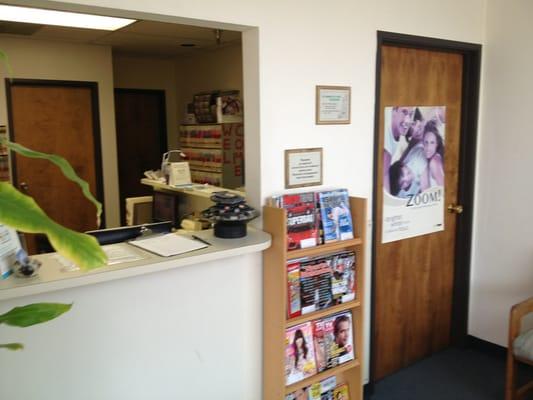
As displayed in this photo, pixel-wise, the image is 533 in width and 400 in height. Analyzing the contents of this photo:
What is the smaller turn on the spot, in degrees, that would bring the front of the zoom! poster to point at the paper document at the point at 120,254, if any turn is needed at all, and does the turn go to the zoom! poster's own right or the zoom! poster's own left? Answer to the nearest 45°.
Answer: approximately 90° to the zoom! poster's own right

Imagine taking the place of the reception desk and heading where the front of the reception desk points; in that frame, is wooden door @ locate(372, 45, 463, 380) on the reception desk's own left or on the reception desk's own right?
on the reception desk's own left

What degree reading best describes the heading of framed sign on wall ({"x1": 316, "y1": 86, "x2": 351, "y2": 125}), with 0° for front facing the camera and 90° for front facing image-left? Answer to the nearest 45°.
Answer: approximately 315°

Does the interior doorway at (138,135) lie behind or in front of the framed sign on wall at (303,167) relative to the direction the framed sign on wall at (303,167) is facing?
behind

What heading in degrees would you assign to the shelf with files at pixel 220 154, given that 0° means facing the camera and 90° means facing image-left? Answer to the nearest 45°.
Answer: approximately 45°

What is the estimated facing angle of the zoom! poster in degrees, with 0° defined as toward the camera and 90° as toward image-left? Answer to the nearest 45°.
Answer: approximately 315°

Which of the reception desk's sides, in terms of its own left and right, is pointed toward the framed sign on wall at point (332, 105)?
left

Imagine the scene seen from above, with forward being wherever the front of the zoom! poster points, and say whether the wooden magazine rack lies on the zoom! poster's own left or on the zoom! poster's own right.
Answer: on the zoom! poster's own right
